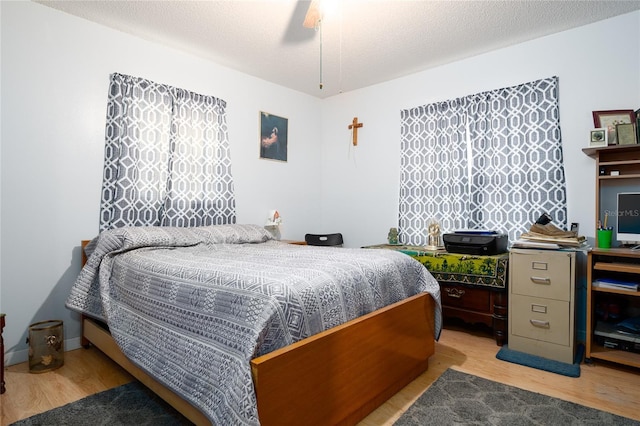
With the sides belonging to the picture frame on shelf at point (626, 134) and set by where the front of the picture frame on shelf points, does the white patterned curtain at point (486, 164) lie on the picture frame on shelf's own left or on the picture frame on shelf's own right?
on the picture frame on shelf's own right

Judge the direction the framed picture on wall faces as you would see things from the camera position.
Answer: facing the viewer and to the right of the viewer

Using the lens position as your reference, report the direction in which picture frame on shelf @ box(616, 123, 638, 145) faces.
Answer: facing the viewer

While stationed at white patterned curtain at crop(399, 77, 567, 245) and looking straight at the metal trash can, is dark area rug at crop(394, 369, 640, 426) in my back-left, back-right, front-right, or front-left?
front-left

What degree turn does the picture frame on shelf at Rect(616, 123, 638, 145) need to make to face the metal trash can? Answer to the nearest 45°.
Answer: approximately 45° to its right

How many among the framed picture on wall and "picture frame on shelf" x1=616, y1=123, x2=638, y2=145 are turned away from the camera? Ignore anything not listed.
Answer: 0

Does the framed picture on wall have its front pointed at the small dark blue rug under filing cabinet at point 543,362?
yes

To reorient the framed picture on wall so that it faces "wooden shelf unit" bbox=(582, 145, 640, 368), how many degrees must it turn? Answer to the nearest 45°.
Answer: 0° — it already faces it

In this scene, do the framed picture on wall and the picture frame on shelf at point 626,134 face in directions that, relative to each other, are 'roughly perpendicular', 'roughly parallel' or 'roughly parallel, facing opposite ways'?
roughly perpendicular

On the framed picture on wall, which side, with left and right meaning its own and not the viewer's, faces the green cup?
front

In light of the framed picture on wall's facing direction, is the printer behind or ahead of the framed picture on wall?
ahead
